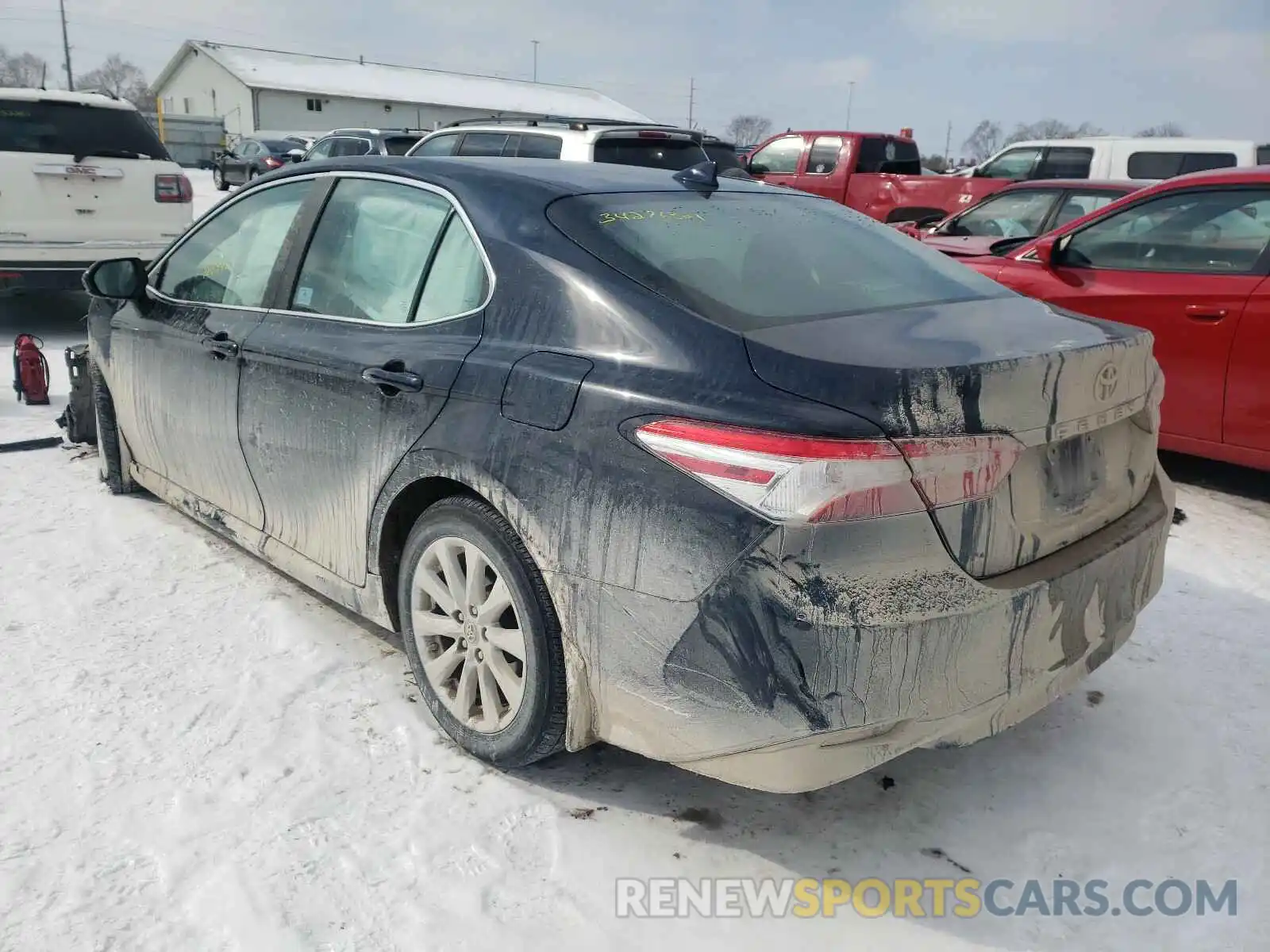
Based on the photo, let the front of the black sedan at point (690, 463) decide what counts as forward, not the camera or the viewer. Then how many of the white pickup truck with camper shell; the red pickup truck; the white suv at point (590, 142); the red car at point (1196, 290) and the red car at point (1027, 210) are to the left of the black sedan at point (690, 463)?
0

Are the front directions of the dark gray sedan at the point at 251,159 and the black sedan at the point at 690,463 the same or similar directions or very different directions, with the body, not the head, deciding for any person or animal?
same or similar directions

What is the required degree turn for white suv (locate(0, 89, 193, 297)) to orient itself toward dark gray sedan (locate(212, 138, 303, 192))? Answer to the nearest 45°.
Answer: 0° — it already faces it

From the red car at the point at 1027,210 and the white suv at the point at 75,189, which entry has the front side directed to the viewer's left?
the red car

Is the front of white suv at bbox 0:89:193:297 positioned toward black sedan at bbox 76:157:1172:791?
no

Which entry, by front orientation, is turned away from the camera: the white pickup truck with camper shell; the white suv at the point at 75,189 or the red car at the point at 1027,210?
the white suv

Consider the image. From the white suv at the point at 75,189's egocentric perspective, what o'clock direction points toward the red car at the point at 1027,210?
The red car is roughly at 4 o'clock from the white suv.

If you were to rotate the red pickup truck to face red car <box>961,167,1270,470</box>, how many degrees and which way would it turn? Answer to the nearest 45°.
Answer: approximately 135° to its left

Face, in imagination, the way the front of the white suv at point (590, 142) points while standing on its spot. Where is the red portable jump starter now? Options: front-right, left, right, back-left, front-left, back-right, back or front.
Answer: left

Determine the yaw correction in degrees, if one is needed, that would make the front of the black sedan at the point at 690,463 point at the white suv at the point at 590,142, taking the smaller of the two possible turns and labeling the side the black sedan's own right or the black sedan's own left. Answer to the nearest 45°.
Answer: approximately 45° to the black sedan's own right

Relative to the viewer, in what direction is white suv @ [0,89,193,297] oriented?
away from the camera

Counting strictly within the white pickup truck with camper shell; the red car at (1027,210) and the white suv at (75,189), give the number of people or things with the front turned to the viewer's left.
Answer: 2

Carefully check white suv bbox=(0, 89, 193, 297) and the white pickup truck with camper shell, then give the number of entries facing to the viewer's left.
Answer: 1

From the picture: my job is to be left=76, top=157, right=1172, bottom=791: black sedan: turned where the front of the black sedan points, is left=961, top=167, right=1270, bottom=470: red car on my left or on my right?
on my right

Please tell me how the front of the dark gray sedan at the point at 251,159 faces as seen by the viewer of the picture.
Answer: facing away from the viewer and to the left of the viewer

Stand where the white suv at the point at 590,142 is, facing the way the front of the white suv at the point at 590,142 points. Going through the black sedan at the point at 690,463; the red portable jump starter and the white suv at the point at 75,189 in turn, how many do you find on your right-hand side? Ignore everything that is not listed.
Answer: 0

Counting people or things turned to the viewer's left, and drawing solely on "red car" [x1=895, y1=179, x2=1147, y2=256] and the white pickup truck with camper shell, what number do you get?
2

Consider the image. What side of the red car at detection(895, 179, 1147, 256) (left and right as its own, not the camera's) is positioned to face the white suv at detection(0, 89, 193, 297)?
front

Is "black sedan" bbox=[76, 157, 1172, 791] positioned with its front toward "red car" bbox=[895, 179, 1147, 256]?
no
